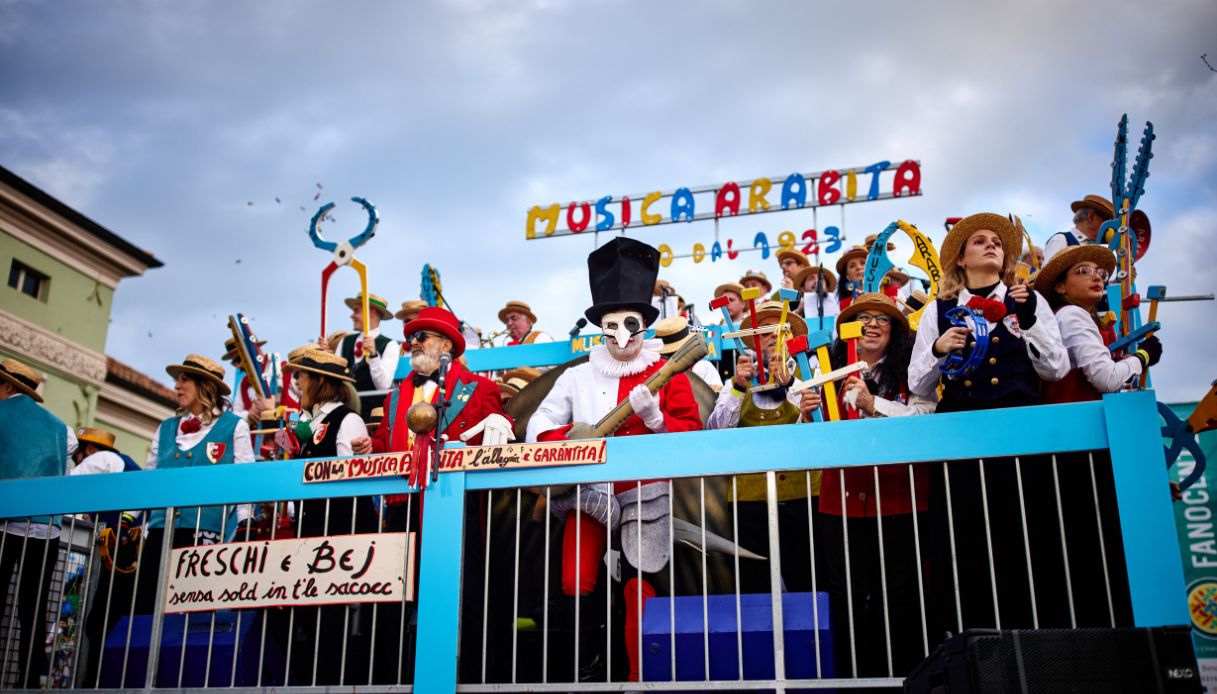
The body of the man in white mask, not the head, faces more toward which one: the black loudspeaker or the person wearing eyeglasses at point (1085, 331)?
the black loudspeaker

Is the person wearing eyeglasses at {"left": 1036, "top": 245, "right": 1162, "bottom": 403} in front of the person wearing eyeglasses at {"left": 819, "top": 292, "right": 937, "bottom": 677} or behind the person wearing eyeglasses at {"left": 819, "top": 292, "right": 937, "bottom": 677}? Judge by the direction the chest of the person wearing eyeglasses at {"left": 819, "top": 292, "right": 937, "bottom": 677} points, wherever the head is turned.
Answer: behind

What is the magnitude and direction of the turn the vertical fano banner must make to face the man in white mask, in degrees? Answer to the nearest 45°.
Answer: approximately 45° to its right

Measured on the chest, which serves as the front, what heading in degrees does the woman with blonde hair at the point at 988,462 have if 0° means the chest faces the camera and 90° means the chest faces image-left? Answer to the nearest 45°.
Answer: approximately 0°

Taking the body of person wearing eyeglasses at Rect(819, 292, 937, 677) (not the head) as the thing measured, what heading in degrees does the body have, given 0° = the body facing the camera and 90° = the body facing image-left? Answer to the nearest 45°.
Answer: approximately 45°

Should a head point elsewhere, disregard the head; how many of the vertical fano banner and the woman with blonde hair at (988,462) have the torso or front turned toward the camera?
2

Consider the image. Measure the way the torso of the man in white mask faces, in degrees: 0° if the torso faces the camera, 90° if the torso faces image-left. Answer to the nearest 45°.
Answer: approximately 0°

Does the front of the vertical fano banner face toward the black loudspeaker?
yes

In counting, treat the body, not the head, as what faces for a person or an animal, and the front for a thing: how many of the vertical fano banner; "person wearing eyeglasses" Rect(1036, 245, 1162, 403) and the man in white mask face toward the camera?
2
